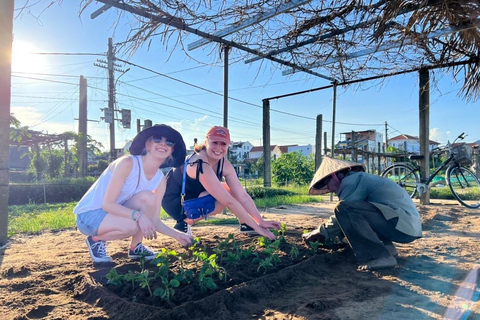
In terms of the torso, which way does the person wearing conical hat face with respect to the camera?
to the viewer's left

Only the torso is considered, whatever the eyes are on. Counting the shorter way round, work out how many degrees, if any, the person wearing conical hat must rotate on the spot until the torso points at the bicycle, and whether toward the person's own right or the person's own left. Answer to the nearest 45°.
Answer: approximately 90° to the person's own right

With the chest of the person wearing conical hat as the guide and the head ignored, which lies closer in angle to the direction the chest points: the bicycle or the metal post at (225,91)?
the metal post

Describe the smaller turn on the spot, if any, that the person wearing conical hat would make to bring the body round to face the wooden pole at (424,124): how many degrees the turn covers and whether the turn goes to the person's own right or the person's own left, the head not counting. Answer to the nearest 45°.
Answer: approximately 90° to the person's own right

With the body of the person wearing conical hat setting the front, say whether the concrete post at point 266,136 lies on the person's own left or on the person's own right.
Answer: on the person's own right

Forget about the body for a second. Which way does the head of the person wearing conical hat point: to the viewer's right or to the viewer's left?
to the viewer's left

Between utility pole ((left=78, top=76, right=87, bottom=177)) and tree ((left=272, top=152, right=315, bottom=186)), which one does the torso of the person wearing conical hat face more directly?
the utility pole

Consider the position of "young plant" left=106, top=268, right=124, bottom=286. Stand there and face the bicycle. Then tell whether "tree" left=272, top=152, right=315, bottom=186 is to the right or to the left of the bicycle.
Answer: left

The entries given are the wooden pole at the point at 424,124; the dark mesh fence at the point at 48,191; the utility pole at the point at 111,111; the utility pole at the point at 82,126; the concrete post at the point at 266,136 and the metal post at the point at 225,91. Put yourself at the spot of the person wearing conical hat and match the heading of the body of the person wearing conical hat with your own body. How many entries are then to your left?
0

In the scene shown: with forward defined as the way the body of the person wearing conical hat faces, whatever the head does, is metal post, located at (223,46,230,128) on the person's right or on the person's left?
on the person's right

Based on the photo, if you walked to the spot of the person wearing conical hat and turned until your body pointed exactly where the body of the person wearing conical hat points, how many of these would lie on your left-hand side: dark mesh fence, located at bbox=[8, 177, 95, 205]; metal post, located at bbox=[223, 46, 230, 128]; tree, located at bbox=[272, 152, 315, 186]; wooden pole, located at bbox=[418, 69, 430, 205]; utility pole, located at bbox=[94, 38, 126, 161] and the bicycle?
0

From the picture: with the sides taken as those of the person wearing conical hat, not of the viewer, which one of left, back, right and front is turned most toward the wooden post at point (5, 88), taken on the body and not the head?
front

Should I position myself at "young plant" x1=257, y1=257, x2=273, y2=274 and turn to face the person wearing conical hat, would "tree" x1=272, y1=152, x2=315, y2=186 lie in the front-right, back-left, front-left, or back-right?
front-left

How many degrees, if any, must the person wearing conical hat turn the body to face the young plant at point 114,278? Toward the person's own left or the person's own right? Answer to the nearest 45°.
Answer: approximately 45° to the person's own left

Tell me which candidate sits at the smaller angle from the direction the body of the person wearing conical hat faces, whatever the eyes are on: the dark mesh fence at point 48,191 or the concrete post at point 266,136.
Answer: the dark mesh fence

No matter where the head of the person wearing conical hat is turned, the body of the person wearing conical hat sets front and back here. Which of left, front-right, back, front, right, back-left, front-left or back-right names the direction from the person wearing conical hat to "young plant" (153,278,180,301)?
front-left
